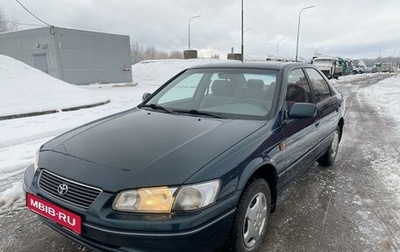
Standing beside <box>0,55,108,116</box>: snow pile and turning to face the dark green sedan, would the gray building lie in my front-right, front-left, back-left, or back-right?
back-left

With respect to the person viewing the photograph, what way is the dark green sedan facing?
facing the viewer and to the left of the viewer

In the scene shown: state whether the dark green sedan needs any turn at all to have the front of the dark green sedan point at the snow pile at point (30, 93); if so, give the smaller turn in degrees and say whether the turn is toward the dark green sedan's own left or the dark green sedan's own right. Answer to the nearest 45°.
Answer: approximately 90° to the dark green sedan's own right

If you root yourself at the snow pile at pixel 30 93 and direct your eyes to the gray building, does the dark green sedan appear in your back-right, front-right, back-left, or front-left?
back-right

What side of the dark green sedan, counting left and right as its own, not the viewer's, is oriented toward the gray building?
right
